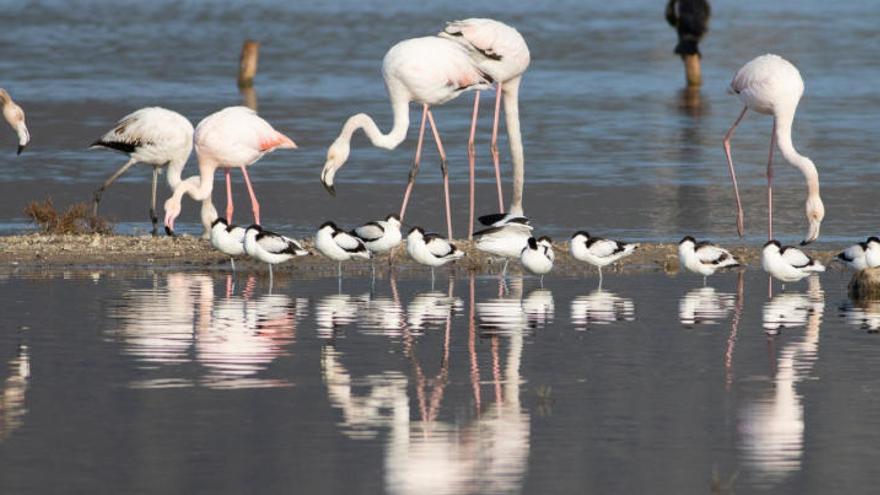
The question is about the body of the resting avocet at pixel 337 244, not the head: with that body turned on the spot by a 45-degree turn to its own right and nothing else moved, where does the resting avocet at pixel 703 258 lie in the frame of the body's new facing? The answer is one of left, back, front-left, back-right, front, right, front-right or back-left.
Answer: back-right

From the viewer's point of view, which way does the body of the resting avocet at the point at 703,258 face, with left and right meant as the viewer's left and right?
facing to the left of the viewer

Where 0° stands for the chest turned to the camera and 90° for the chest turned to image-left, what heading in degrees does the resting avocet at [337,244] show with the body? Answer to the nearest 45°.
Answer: approximately 90°

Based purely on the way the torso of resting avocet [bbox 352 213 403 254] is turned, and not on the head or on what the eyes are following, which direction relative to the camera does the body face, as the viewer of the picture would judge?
to the viewer's right

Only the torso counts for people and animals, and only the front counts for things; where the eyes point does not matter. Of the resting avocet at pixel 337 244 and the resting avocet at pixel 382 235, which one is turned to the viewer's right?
the resting avocet at pixel 382 235

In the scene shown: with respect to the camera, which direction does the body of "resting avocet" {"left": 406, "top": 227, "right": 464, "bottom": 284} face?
to the viewer's left

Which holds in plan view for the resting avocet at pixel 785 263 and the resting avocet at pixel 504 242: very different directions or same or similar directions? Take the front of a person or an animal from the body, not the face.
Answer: very different directions

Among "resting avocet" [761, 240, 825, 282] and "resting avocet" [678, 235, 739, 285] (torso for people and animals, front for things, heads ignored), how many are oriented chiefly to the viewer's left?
2

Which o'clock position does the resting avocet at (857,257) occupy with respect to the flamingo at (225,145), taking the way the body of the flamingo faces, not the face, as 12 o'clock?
The resting avocet is roughly at 7 o'clock from the flamingo.

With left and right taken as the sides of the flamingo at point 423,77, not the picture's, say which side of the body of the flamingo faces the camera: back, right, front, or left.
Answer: left

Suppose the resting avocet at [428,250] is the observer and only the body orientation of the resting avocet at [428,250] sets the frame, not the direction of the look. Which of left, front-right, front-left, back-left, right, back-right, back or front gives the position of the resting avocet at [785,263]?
back

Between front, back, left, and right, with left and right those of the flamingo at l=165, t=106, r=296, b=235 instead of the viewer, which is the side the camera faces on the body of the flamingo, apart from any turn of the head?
left
